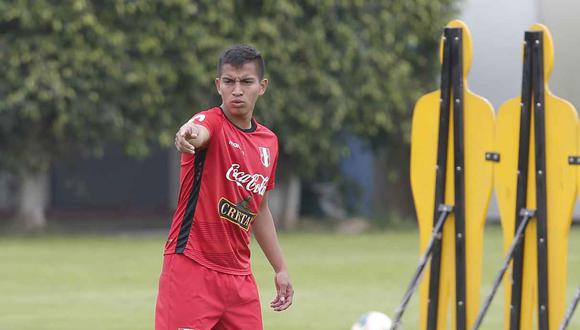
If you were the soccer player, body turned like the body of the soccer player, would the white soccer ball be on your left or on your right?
on your left

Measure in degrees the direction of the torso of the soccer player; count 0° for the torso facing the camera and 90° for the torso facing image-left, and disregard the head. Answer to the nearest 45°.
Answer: approximately 315°
